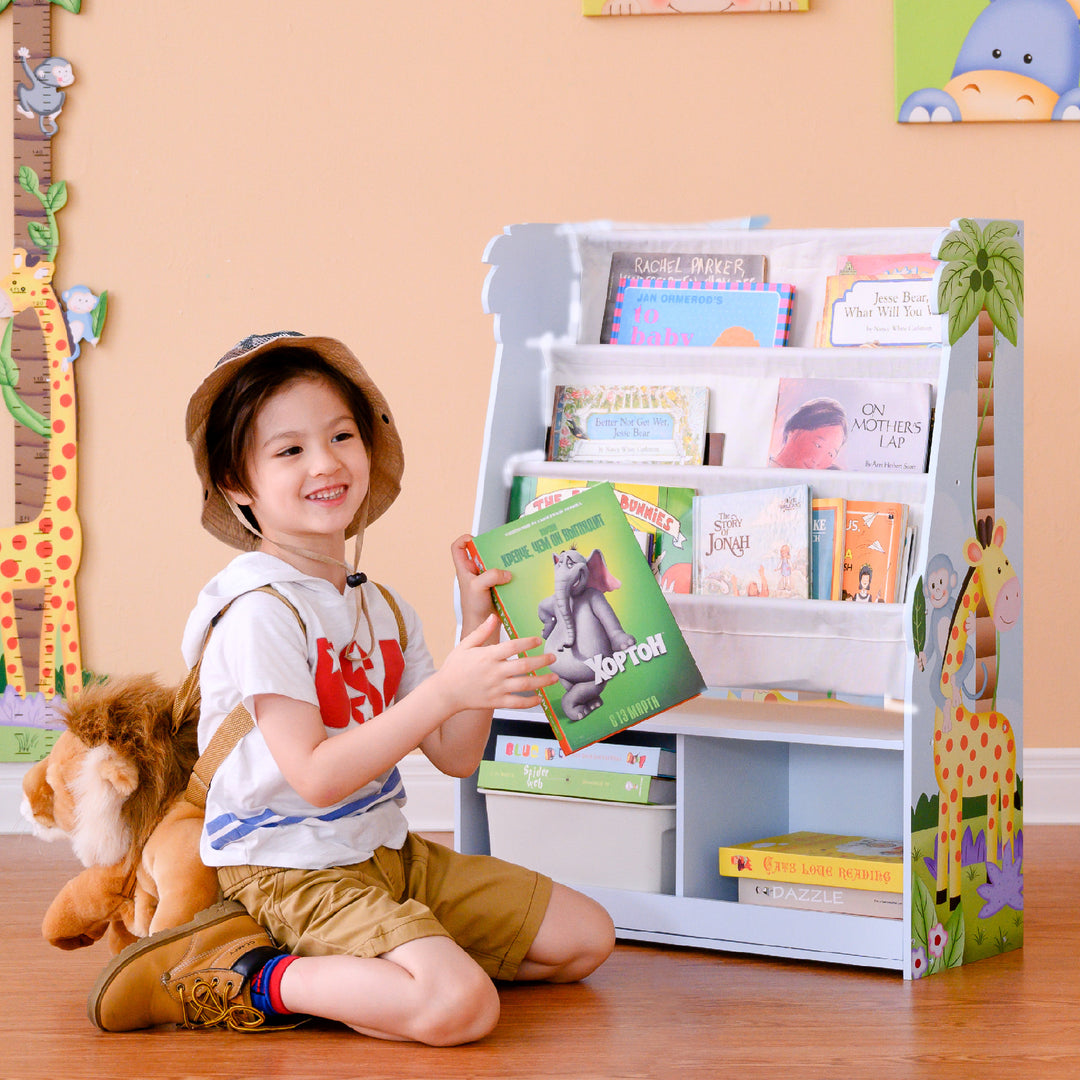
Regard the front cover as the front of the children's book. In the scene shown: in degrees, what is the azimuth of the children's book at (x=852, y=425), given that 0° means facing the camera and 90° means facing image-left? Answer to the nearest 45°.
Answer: approximately 0°

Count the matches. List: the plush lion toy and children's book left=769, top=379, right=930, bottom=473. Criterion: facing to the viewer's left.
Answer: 1

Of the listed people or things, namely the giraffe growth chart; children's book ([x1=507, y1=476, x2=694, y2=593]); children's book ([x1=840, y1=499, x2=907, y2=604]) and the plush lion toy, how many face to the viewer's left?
1

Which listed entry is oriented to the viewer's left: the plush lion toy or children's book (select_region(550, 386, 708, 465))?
the plush lion toy

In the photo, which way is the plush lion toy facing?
to the viewer's left

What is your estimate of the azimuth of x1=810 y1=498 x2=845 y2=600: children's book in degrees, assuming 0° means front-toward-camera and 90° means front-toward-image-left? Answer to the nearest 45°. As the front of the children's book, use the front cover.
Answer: approximately 0°

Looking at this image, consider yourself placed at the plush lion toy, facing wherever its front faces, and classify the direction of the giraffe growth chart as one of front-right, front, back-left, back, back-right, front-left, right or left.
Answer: right

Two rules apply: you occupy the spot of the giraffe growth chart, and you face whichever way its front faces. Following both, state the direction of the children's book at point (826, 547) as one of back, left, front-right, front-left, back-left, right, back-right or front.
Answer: front-left

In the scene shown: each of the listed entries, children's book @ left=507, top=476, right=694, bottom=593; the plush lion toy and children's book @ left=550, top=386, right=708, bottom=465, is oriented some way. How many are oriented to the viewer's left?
1
